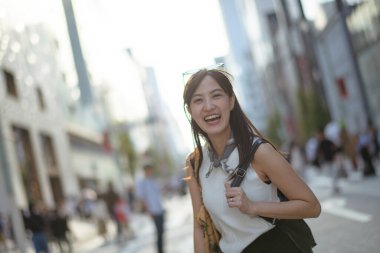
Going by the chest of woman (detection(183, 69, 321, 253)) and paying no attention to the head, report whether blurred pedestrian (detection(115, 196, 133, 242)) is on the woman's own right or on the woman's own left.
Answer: on the woman's own right

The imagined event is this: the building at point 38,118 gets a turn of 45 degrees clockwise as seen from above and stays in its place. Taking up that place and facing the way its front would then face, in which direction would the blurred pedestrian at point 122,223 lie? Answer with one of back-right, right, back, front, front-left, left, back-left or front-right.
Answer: front

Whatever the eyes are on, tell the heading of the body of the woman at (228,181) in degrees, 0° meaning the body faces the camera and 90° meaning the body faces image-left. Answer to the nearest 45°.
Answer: approximately 45°

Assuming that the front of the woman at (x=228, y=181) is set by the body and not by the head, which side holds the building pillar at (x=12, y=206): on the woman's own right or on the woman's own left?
on the woman's own right

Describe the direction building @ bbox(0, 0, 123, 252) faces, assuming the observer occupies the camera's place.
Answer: facing the viewer and to the right of the viewer

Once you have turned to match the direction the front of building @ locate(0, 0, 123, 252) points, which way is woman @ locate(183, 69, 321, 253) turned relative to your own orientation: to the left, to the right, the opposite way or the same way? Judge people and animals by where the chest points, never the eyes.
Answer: to the right

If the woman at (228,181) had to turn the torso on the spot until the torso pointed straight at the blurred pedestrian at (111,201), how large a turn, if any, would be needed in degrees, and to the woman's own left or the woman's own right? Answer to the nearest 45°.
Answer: approximately 135° to the woman's own right

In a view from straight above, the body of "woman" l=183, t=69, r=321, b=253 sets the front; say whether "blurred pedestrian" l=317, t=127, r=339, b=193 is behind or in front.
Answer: behind

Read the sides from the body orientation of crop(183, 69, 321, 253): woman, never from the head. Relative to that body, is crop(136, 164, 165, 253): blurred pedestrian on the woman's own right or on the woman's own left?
on the woman's own right

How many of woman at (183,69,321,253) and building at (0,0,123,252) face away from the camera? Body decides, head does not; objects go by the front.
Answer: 0
